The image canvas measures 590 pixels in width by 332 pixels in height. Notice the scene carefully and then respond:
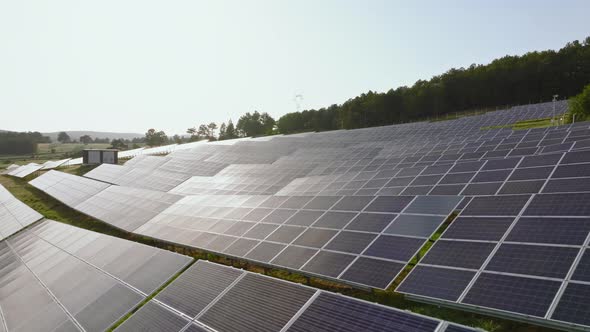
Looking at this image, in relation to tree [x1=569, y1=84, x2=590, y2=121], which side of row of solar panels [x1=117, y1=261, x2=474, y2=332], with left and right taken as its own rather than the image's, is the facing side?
back

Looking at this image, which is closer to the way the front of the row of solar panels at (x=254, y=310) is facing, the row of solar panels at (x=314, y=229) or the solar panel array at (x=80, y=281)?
the solar panel array

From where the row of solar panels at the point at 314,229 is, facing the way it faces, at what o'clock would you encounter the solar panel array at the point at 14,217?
The solar panel array is roughly at 3 o'clock from the row of solar panels.

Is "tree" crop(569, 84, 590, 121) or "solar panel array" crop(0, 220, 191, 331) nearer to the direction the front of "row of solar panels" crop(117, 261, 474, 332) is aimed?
the solar panel array

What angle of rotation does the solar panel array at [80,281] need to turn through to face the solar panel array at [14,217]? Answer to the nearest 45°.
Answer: approximately 135° to its right

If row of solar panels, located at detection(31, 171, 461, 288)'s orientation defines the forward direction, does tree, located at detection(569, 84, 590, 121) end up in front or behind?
behind

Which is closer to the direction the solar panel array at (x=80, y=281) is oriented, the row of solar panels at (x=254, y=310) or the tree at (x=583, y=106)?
the row of solar panels

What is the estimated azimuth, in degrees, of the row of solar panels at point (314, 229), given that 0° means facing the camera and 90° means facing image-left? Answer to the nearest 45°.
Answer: approximately 45°

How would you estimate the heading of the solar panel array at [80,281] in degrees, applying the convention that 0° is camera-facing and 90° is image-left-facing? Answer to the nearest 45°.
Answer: approximately 45°

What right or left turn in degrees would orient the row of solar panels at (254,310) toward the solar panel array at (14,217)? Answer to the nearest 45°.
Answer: approximately 90° to its right

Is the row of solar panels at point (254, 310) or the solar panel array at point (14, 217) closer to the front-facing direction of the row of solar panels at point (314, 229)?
the row of solar panels
